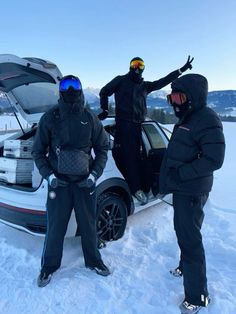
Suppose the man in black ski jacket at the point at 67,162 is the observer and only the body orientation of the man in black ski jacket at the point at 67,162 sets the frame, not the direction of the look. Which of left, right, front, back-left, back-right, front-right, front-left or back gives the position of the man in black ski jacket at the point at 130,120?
back-left

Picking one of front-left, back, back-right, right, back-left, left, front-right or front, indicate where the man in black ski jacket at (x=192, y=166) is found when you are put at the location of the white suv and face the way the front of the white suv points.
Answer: right

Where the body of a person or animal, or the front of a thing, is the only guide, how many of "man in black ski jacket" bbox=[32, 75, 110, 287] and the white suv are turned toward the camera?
1

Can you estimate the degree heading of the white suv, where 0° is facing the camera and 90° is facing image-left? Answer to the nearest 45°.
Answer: approximately 225°

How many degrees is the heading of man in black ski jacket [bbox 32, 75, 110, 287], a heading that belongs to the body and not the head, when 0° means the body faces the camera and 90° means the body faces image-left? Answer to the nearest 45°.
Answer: approximately 0°

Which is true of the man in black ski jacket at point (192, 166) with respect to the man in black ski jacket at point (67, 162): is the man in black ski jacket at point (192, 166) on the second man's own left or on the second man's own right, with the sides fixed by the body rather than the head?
on the second man's own left

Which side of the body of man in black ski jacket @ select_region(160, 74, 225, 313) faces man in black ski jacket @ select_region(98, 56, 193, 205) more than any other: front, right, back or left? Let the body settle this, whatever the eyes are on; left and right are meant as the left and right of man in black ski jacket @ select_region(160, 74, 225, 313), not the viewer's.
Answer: right
